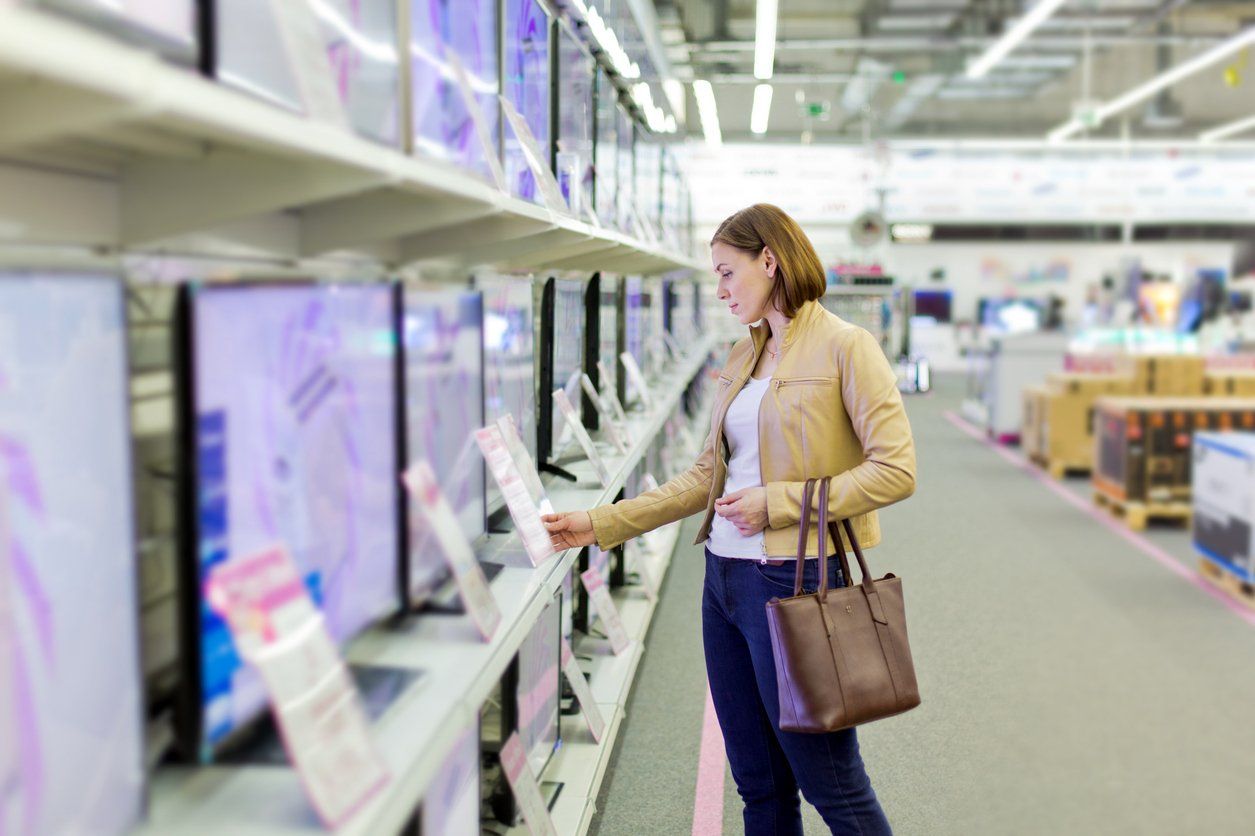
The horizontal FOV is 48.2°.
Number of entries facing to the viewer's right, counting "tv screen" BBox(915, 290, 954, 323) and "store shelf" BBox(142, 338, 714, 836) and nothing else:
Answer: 1

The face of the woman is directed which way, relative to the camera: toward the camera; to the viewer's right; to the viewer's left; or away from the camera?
to the viewer's left

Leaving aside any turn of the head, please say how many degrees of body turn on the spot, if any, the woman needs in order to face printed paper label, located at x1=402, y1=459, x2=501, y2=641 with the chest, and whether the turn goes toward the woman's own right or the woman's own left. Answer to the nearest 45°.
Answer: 0° — they already face it

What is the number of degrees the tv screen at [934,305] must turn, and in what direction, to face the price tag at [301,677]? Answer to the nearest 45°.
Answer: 0° — it already faces it

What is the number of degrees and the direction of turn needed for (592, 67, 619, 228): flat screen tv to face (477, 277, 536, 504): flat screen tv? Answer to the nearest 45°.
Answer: approximately 45° to its right

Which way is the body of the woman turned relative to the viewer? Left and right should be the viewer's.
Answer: facing the viewer and to the left of the viewer

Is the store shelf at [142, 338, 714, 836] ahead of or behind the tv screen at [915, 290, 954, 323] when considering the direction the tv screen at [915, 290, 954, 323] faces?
ahead

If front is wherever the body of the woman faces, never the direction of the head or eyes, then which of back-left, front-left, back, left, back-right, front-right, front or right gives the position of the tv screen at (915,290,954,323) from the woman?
back-right

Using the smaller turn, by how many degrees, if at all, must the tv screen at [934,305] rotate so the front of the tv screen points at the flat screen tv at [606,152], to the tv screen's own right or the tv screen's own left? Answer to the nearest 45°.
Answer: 0° — it already faces it

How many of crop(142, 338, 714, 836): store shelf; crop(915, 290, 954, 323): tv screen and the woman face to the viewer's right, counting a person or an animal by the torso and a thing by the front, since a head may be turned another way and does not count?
1

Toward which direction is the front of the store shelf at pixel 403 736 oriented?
to the viewer's right

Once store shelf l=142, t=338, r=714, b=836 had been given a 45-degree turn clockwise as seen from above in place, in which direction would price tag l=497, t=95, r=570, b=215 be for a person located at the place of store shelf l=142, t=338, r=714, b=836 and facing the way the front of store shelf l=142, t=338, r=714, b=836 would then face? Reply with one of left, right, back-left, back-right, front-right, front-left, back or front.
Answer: back-left

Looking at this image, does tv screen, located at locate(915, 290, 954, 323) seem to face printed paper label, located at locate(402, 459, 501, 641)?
yes

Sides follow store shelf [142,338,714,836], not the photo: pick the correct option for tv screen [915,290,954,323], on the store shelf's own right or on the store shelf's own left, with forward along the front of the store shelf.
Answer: on the store shelf's own left

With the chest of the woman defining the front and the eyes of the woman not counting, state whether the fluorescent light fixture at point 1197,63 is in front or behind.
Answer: behind

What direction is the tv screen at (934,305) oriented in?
toward the camera

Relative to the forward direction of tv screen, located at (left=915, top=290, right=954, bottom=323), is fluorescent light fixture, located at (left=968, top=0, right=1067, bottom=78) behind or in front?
in front
